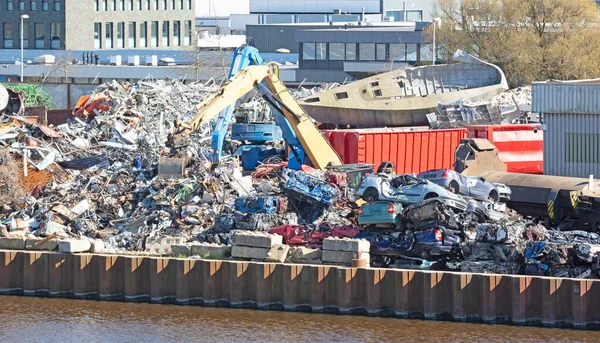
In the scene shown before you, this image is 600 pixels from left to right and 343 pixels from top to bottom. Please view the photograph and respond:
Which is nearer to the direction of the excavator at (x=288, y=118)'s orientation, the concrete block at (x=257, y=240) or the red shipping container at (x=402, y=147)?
the concrete block

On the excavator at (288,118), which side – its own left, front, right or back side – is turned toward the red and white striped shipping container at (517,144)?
back

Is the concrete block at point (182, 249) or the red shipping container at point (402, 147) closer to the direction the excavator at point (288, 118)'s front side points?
the concrete block

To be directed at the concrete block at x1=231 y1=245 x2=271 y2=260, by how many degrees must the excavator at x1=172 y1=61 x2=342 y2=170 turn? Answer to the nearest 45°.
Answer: approximately 90° to its left

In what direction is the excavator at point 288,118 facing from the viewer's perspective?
to the viewer's left

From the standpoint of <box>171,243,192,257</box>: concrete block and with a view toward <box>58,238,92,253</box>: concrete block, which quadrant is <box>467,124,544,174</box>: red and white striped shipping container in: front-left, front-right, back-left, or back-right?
back-right

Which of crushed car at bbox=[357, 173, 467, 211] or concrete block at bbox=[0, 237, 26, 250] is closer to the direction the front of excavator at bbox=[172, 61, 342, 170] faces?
the concrete block

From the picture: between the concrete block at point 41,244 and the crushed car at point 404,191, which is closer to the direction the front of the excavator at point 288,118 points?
the concrete block

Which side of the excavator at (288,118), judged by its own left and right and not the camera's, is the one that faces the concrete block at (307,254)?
left

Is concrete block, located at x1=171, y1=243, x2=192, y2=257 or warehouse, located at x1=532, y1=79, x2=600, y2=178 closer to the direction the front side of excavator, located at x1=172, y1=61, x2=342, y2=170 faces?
the concrete block

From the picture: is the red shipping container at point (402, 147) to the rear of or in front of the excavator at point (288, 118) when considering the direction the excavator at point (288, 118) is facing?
to the rear

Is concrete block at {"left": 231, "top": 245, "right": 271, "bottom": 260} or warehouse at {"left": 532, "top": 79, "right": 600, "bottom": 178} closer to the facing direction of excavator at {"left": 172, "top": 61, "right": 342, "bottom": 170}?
the concrete block

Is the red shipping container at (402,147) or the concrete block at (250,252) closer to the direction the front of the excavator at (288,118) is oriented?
the concrete block

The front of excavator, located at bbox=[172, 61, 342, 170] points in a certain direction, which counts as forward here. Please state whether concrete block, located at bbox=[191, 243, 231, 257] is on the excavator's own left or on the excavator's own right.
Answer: on the excavator's own left

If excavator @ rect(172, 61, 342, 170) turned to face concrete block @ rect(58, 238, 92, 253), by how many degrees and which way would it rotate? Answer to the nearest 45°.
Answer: approximately 45° to its left
